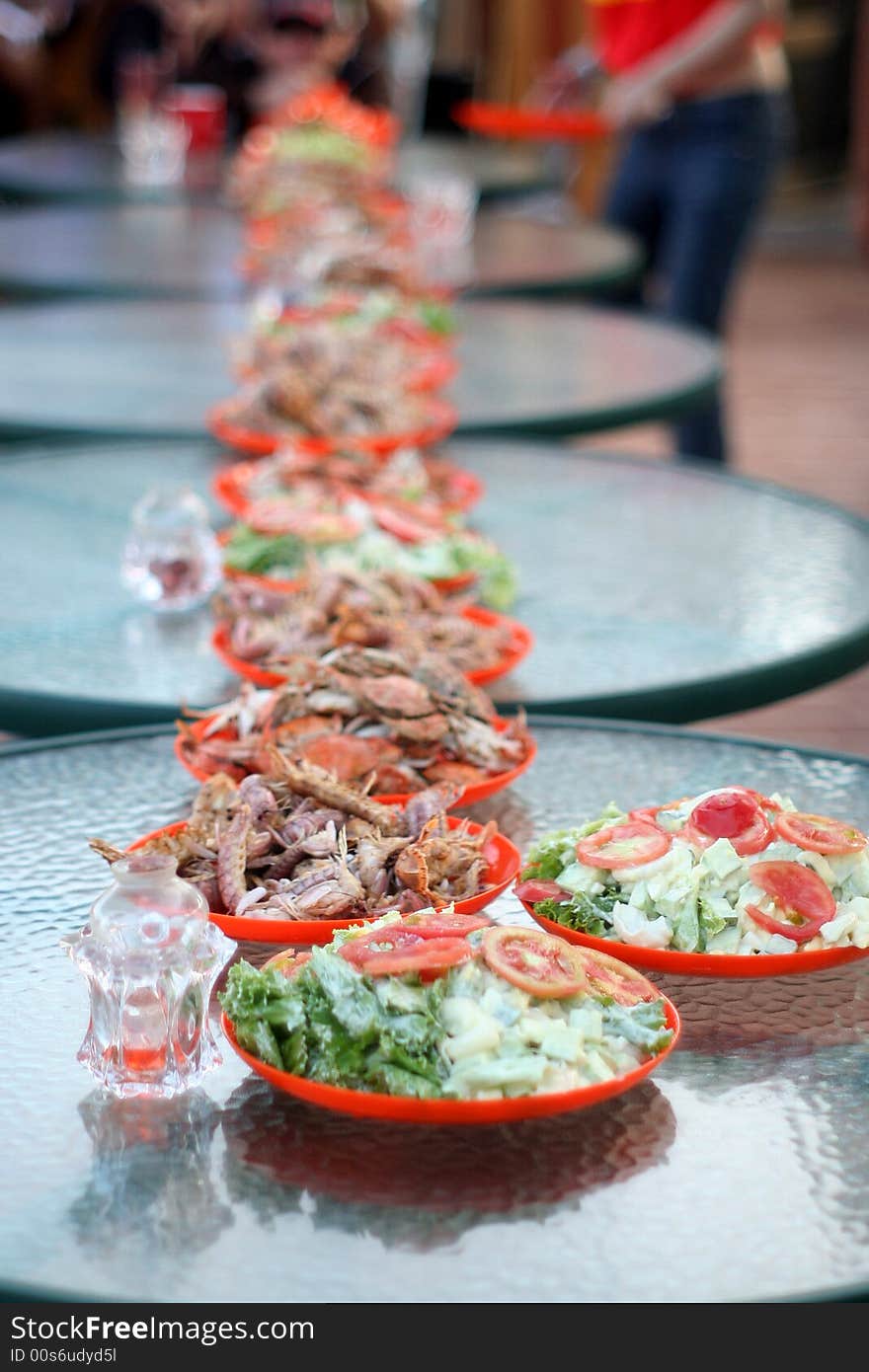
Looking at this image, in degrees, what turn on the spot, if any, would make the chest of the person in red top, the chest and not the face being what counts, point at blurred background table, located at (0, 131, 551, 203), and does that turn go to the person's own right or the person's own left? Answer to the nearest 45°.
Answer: approximately 45° to the person's own right

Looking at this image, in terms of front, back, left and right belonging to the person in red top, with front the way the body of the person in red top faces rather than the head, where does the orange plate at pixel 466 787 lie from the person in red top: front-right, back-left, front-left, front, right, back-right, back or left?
left

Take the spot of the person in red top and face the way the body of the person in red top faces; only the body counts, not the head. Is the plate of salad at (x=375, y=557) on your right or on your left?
on your left

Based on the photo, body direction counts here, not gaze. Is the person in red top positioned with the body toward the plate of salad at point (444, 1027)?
no

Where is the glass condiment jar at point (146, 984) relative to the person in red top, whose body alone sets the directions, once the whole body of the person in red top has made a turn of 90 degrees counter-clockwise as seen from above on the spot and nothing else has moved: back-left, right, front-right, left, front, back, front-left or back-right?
front

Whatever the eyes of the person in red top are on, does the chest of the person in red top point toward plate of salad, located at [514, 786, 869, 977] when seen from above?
no

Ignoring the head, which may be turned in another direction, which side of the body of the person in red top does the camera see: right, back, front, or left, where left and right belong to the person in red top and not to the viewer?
left

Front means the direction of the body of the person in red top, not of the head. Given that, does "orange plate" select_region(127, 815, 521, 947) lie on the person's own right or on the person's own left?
on the person's own left

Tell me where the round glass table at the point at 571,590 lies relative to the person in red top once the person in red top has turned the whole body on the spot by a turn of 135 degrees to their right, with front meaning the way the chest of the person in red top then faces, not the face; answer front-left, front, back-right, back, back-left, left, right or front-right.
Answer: back-right

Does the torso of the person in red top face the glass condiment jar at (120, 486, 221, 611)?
no

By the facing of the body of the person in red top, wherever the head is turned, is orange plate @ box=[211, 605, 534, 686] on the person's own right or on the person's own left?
on the person's own left
